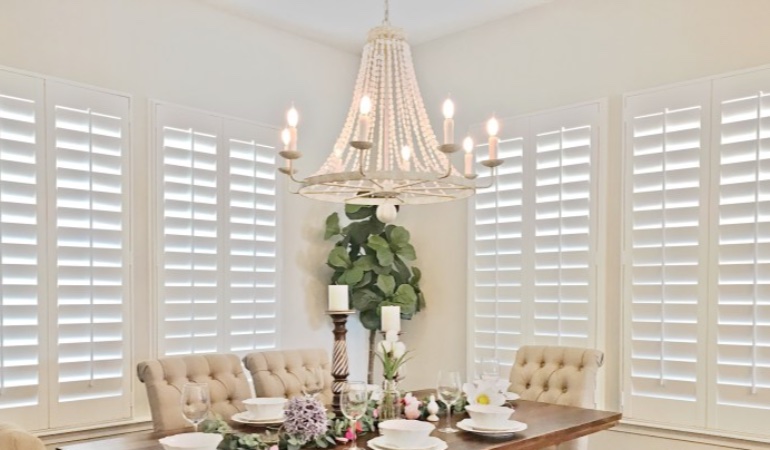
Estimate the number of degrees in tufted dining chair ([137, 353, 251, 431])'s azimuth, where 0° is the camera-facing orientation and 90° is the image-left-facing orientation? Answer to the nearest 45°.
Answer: approximately 315°

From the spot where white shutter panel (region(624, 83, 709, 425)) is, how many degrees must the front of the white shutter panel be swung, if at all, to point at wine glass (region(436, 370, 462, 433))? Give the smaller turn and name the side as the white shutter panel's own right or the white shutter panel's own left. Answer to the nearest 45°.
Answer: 0° — it already faces it

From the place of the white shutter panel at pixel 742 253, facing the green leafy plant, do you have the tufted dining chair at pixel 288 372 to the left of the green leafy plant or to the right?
left

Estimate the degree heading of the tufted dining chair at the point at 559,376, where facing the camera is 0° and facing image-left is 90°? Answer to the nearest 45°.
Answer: approximately 45°

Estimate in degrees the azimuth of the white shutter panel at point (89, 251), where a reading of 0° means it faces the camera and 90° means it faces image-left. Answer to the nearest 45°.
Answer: approximately 315°

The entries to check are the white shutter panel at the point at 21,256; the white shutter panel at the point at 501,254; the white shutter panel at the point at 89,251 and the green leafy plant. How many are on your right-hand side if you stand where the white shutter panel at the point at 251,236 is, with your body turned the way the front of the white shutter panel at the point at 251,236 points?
2

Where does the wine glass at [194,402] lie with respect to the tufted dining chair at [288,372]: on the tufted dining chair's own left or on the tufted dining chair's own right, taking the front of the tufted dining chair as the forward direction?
on the tufted dining chair's own right

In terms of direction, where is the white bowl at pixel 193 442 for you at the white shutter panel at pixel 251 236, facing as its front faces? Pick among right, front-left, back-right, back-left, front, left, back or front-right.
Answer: front-right

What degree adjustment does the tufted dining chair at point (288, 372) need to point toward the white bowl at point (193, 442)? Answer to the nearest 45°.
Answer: approximately 45° to its right

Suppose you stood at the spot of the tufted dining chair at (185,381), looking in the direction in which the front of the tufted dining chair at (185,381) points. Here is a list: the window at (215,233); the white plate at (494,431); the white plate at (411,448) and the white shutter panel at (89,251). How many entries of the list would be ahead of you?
2

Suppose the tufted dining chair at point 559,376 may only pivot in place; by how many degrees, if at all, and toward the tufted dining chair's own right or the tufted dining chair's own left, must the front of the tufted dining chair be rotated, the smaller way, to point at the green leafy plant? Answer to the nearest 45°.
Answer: approximately 90° to the tufted dining chair's own right
